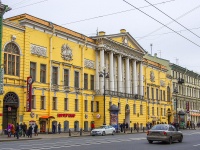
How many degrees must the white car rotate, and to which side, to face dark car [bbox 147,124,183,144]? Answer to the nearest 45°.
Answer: approximately 45° to its left

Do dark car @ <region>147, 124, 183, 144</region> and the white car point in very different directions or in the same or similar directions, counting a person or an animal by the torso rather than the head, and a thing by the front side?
very different directions
